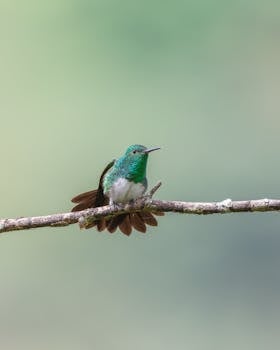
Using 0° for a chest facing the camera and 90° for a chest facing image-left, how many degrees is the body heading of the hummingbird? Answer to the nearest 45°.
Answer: approximately 315°
